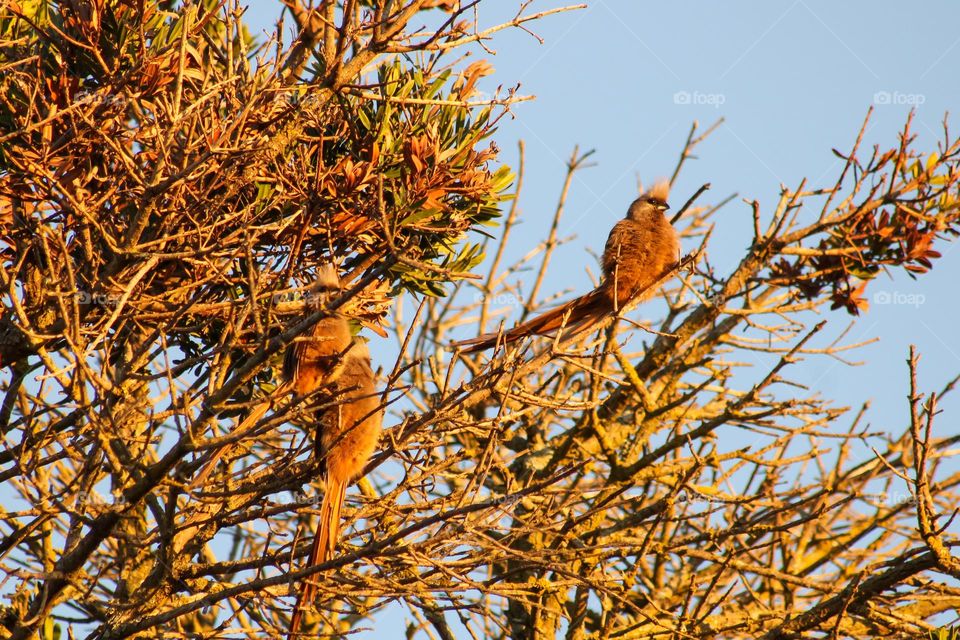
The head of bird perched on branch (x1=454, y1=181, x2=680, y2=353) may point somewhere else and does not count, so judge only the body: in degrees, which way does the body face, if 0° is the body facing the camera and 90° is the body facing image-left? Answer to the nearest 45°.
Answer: approximately 270°

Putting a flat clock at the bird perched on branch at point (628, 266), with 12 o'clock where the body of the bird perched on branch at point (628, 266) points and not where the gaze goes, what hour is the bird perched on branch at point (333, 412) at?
the bird perched on branch at point (333, 412) is roughly at 5 o'clock from the bird perched on branch at point (628, 266).
